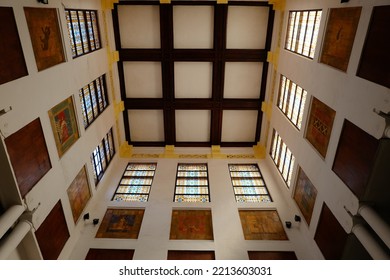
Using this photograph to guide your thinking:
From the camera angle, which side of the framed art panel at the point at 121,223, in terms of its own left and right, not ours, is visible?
front

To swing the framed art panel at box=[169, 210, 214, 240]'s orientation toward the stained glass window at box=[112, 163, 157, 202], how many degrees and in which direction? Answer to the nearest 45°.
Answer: approximately 135° to its right

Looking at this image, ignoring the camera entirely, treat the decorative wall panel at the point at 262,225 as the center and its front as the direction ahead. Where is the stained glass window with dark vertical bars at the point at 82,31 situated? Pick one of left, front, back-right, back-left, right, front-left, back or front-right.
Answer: right

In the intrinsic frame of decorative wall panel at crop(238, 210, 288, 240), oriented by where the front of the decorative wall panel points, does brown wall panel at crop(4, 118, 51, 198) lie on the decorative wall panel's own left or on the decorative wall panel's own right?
on the decorative wall panel's own right

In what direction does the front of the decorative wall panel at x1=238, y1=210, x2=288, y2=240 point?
toward the camera

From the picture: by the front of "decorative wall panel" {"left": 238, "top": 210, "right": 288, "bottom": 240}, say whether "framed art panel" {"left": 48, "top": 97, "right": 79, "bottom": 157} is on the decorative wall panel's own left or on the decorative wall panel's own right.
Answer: on the decorative wall panel's own right

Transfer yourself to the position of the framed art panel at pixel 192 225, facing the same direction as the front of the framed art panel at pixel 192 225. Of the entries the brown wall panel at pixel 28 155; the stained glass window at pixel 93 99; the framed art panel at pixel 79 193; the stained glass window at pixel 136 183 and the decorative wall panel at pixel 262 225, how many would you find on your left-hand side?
1

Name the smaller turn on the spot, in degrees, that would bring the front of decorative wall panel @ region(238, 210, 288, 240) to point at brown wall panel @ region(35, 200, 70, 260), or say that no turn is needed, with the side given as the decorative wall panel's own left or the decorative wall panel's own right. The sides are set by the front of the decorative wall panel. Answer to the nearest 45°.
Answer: approximately 45° to the decorative wall panel's own right

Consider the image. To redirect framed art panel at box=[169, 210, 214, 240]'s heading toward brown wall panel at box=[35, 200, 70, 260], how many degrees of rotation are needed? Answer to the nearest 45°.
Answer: approximately 45° to its right

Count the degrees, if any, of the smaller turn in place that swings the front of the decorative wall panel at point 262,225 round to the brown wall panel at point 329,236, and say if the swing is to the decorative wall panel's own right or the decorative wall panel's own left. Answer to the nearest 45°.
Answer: approximately 45° to the decorative wall panel's own left

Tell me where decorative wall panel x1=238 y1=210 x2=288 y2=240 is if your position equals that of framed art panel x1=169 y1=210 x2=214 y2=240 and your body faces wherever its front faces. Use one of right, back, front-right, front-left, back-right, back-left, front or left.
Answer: left

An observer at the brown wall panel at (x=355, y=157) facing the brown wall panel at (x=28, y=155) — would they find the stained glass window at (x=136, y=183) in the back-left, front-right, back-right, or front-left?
front-right

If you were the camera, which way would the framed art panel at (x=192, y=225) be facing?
facing the viewer
